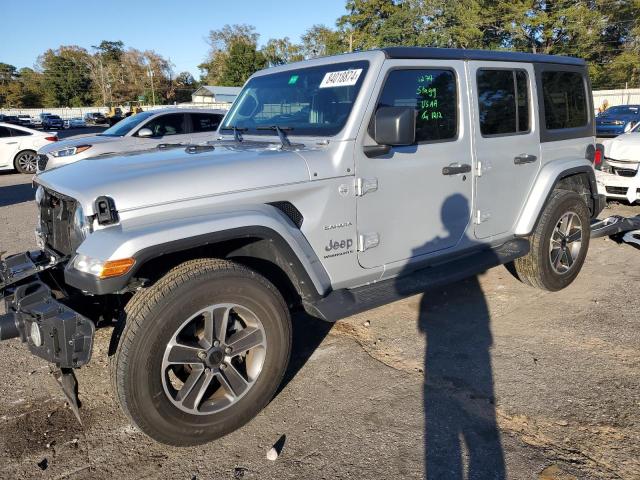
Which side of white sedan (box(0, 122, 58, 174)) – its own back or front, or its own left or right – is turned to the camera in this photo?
left

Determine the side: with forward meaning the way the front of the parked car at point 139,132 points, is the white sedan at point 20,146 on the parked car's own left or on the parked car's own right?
on the parked car's own right

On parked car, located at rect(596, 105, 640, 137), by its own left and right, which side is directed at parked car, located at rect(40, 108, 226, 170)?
front

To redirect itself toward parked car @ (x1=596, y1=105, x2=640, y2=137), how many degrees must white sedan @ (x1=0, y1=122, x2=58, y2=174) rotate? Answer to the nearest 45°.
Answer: approximately 180°

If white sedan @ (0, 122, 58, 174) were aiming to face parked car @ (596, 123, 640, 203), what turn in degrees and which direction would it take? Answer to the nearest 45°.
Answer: approximately 135° to its left

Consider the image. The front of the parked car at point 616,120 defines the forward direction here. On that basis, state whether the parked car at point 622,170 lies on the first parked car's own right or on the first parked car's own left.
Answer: on the first parked car's own left
